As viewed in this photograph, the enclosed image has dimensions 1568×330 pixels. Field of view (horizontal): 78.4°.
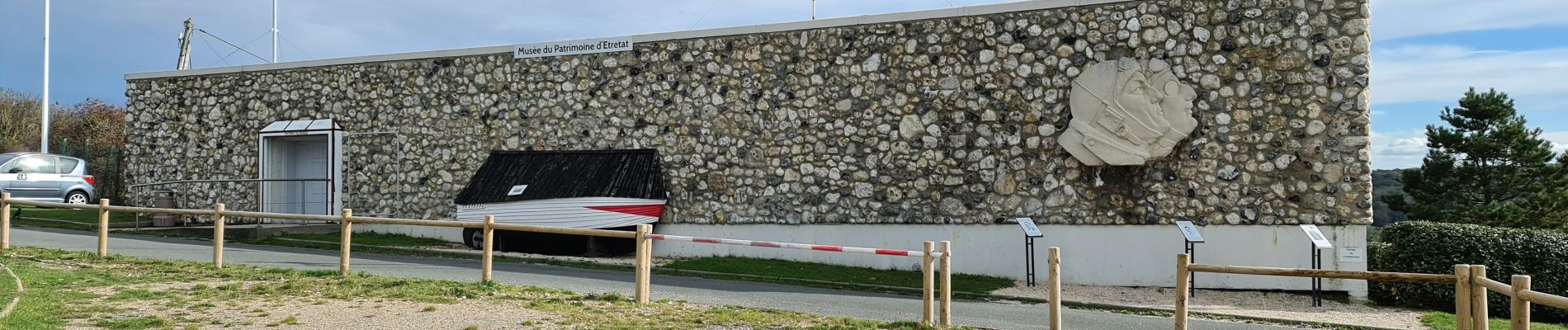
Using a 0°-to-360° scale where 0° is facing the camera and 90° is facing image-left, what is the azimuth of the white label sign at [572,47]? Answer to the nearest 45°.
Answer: approximately 0°

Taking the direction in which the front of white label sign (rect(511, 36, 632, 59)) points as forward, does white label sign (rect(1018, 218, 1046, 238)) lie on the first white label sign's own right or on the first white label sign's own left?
on the first white label sign's own left

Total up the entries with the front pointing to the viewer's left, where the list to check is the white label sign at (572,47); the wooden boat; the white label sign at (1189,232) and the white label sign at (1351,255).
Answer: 0

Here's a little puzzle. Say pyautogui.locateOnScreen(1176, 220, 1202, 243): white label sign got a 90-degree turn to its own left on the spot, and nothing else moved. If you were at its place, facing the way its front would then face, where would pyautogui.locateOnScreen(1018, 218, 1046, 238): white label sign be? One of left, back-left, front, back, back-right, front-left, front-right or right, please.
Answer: back

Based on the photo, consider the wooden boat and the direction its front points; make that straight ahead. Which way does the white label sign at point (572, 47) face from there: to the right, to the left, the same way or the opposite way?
to the right

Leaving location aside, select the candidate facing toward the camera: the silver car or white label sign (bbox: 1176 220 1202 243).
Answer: the white label sign

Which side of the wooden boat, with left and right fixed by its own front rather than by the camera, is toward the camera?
right

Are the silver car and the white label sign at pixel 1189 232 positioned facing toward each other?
no

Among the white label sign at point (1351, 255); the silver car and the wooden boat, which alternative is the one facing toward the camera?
the white label sign

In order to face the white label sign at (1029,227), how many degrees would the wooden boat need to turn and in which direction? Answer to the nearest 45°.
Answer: approximately 45° to its right

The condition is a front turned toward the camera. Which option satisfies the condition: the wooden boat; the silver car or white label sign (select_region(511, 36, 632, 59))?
the white label sign

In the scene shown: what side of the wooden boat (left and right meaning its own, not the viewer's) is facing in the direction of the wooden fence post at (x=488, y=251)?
right

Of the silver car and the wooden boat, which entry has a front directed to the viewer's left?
the silver car

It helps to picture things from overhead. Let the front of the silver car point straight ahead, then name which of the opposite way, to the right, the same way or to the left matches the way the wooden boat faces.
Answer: the opposite way

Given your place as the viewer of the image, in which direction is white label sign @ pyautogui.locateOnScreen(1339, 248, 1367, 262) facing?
facing the viewer

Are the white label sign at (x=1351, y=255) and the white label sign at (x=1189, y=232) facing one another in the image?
no

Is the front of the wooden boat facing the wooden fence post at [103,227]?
no

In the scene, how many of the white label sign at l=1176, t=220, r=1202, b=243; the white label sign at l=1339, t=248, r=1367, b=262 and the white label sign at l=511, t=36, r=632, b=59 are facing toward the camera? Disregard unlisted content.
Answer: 3
